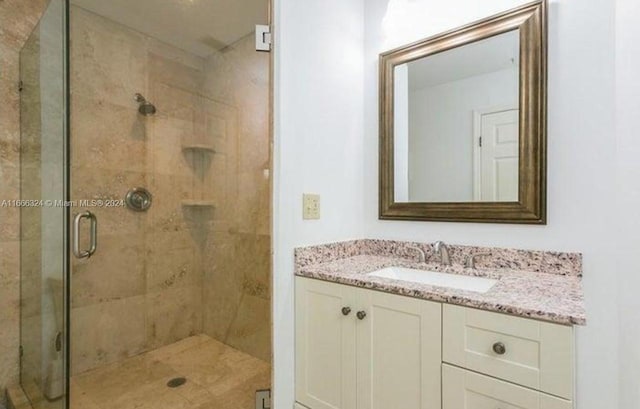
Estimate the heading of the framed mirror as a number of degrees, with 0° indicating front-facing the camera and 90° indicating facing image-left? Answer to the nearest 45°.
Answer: approximately 45°

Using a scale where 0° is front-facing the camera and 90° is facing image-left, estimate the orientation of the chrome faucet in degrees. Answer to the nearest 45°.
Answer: approximately 45°

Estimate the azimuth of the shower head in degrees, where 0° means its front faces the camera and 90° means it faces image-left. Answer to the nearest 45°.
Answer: approximately 315°

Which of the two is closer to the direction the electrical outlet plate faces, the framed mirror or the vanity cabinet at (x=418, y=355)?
the vanity cabinet

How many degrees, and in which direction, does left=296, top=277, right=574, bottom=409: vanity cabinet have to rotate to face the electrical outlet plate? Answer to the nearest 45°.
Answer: approximately 90° to its right

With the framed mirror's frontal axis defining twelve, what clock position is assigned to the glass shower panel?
The glass shower panel is roughly at 1 o'clock from the framed mirror.

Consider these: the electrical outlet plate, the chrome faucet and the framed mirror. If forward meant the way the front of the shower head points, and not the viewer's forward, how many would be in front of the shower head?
3
